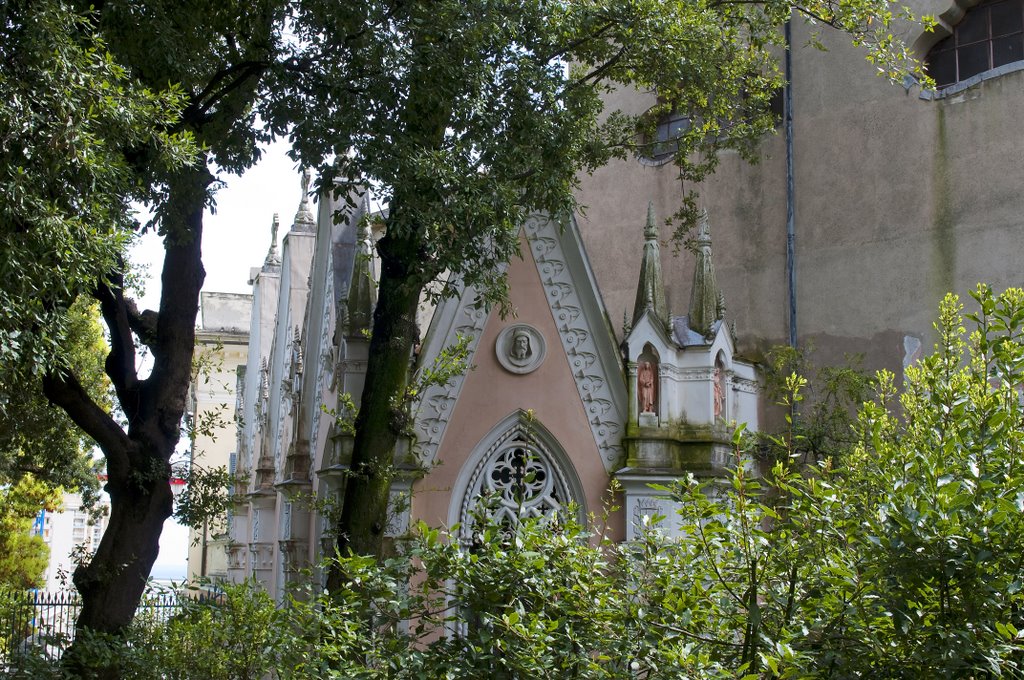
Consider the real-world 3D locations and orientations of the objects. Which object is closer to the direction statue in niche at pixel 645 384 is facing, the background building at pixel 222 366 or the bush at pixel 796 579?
the bush

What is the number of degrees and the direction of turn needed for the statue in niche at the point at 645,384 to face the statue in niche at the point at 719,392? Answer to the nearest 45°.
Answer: approximately 135° to its left

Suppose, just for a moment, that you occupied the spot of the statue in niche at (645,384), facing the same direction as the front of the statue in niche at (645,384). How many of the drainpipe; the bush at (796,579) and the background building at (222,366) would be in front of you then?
1

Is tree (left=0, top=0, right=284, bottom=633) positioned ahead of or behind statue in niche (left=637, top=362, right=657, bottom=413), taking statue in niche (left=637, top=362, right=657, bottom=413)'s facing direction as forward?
ahead

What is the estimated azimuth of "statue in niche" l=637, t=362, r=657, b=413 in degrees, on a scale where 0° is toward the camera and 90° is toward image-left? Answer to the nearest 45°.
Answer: approximately 0°

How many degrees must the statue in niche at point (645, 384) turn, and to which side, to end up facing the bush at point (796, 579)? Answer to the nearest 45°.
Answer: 0° — it already faces it

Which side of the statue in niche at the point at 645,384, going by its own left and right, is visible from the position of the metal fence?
right

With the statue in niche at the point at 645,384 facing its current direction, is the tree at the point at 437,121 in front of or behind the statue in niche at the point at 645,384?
in front

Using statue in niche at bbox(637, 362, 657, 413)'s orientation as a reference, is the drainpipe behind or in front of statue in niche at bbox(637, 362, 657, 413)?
behind
